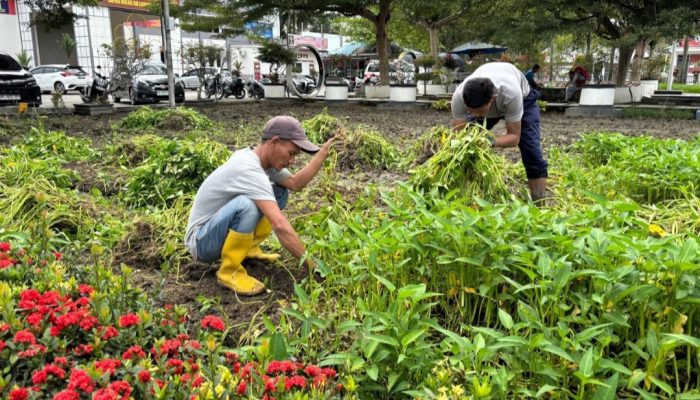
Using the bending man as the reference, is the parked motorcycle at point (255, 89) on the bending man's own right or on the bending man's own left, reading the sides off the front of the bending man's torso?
on the bending man's own right

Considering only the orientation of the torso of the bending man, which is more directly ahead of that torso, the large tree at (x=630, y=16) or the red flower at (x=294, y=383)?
the red flower

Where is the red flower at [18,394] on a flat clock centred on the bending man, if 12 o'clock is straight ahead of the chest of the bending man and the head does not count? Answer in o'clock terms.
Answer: The red flower is roughly at 11 o'clock from the bending man.

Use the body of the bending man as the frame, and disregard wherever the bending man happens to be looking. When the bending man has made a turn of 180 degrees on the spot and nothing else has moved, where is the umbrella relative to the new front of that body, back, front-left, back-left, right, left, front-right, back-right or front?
front-left

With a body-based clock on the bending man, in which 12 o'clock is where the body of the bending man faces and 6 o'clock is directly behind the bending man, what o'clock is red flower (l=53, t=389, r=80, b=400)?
The red flower is roughly at 11 o'clock from the bending man.

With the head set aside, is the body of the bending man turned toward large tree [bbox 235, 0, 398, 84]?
no

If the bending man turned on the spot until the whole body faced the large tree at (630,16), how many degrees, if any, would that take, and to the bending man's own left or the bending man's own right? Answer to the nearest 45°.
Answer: approximately 135° to the bending man's own right

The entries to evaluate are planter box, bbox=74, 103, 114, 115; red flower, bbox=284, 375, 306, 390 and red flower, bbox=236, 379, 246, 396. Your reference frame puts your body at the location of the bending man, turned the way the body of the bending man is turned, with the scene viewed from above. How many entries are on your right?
1

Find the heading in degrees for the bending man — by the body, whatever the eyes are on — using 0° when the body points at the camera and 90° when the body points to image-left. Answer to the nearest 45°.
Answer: approximately 45°

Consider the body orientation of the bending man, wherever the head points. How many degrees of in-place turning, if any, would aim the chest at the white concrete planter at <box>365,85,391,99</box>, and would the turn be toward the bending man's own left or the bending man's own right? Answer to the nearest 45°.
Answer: approximately 135° to the bending man's own right

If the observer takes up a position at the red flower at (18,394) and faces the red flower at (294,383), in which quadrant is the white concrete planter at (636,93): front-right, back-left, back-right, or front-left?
front-left

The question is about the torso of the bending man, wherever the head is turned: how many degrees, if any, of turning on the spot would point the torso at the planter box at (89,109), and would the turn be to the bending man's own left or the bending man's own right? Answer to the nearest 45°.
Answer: approximately 90° to the bending man's own right

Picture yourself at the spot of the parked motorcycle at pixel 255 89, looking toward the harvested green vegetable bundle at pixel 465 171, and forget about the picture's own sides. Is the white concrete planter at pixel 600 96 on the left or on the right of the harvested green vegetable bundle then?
left

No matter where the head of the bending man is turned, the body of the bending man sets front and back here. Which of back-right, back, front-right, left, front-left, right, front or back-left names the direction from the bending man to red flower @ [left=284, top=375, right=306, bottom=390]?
front-left

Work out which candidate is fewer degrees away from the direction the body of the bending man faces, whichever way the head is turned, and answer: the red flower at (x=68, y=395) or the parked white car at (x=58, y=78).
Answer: the red flower

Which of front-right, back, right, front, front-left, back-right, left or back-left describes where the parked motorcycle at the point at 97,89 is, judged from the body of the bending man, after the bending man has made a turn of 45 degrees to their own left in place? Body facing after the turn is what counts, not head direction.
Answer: back-right
